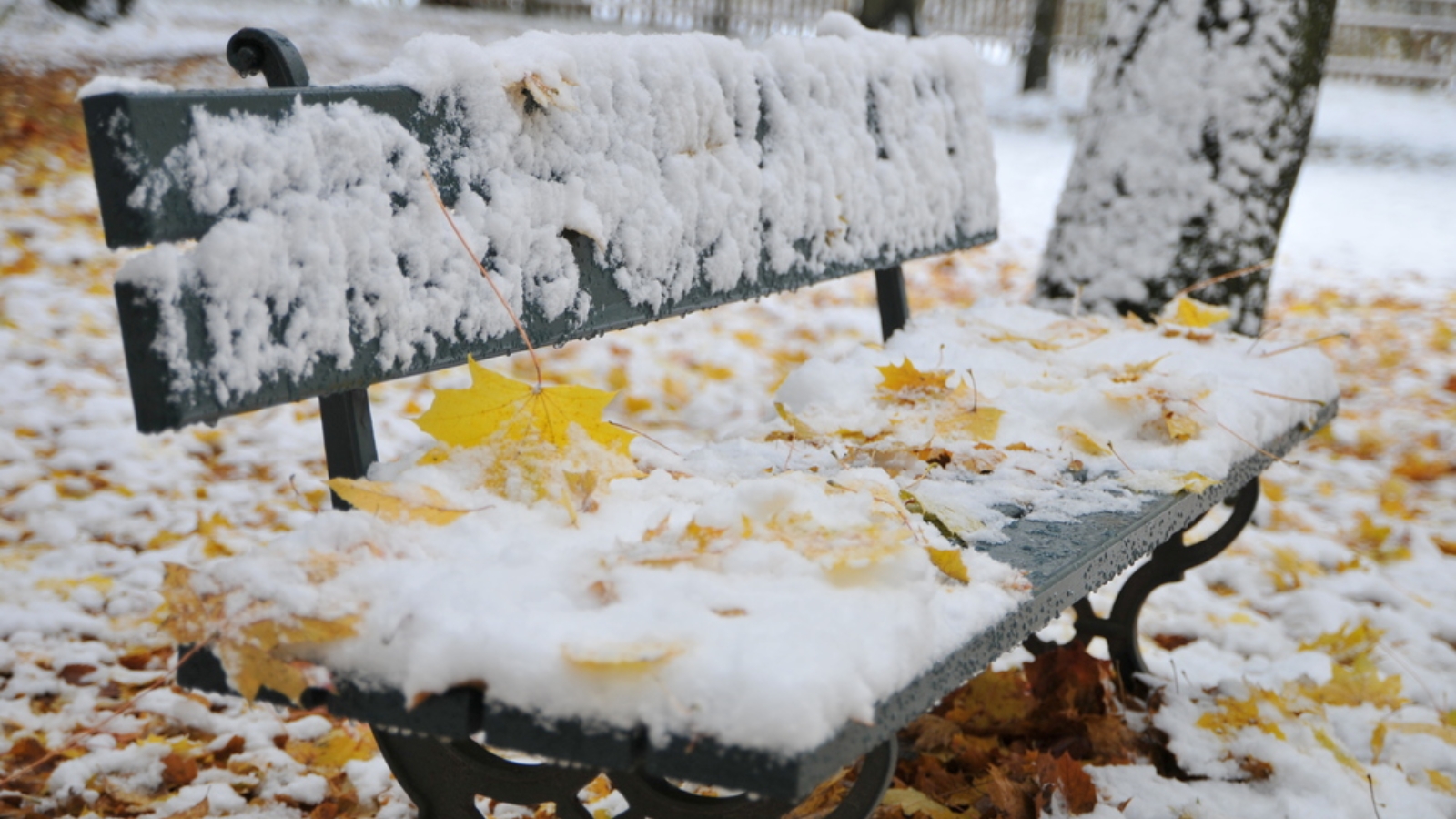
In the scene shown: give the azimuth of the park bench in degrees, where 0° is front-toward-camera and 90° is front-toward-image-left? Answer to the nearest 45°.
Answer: approximately 315°

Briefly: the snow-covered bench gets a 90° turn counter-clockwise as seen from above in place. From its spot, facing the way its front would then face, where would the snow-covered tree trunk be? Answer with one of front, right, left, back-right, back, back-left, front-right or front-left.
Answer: front
